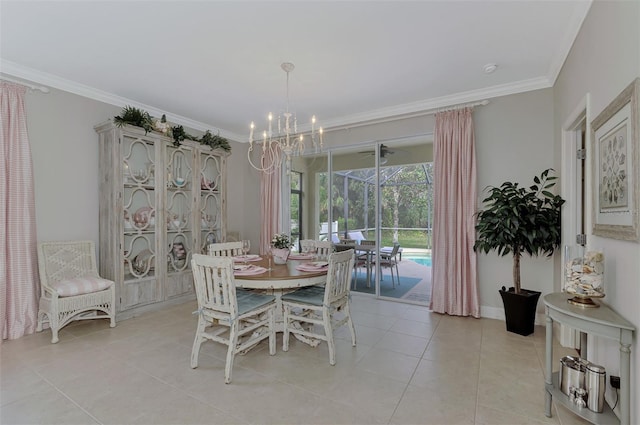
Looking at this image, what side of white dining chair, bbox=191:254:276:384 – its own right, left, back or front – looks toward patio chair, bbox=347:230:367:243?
front

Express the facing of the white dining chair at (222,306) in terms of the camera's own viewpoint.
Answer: facing away from the viewer and to the right of the viewer

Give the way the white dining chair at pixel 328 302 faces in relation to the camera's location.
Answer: facing away from the viewer and to the left of the viewer

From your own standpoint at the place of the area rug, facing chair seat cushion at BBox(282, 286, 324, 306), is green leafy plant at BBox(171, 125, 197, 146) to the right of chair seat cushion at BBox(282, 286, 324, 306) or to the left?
right

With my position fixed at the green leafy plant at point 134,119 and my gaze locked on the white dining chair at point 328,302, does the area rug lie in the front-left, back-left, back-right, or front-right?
front-left

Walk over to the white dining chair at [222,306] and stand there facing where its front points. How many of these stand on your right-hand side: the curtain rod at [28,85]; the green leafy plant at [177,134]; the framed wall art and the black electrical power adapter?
2

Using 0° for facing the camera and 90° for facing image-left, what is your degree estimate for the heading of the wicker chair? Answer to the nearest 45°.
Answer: approximately 315°

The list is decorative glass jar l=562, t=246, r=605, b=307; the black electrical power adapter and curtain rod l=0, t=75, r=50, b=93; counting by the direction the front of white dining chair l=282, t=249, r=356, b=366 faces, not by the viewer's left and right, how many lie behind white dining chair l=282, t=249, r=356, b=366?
2

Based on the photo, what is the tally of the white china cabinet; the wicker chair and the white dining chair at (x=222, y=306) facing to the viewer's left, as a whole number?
0

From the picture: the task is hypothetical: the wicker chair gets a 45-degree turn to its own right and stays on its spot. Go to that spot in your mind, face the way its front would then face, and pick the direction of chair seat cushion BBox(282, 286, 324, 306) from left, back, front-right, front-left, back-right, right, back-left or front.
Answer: front-left

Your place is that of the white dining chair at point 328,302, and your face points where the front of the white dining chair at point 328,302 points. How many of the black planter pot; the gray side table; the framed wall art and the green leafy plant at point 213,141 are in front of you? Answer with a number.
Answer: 1

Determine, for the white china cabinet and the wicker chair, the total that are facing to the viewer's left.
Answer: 0
